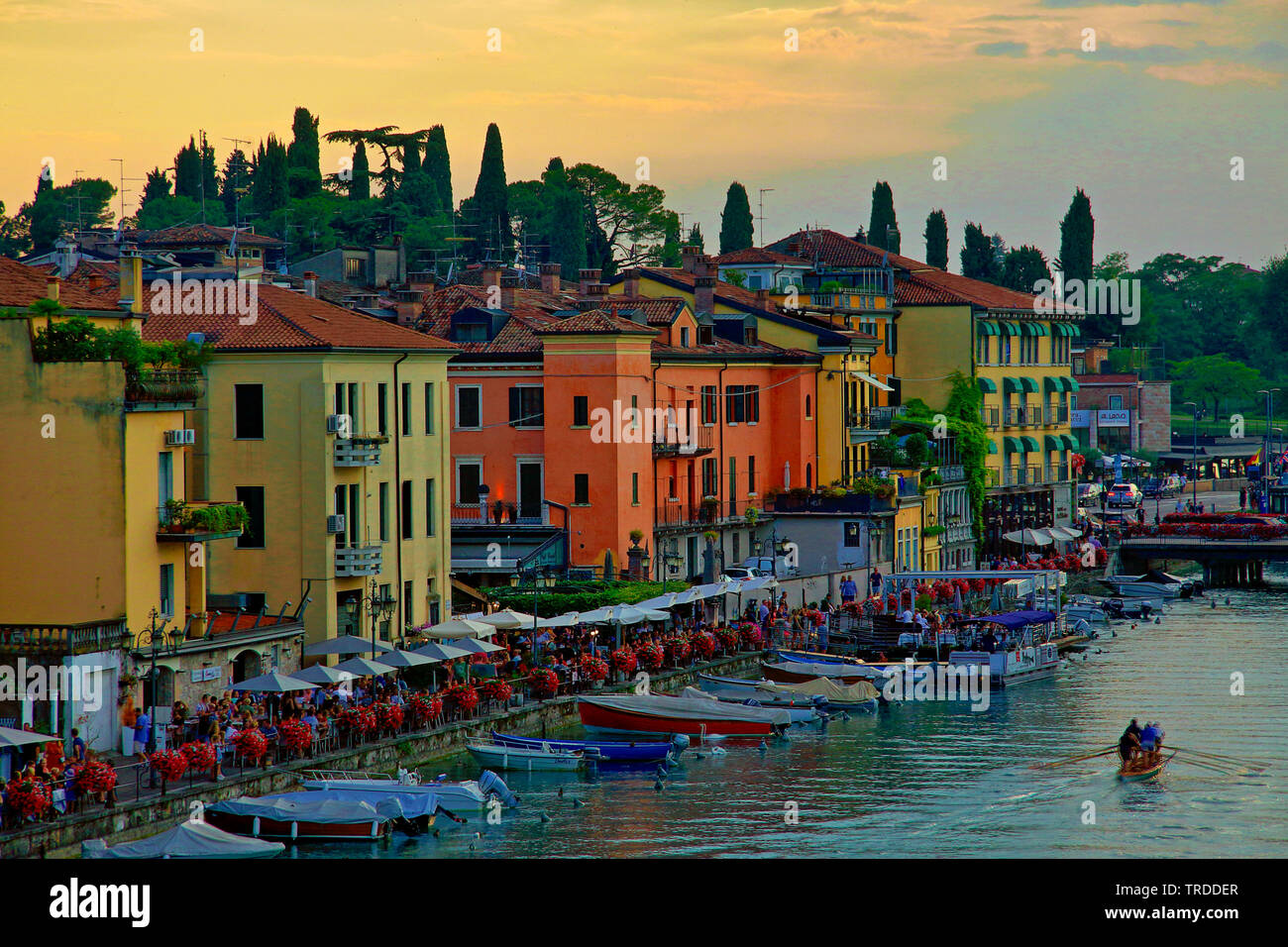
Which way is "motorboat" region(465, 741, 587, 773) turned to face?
to the viewer's left

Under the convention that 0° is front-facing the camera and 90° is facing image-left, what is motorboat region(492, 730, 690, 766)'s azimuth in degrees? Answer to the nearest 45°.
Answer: approximately 90°

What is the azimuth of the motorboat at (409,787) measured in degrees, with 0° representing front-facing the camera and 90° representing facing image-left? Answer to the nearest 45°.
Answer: approximately 90°

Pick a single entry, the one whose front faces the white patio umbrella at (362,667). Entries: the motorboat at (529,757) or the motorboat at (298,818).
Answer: the motorboat at (529,757)

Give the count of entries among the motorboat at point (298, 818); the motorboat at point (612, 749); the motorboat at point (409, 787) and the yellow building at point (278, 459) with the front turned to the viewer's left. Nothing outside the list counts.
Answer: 3

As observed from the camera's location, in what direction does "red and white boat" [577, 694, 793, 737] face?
facing to the left of the viewer

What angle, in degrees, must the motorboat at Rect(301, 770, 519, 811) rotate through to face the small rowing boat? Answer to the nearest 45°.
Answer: approximately 180°

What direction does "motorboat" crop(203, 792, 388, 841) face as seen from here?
to the viewer's left

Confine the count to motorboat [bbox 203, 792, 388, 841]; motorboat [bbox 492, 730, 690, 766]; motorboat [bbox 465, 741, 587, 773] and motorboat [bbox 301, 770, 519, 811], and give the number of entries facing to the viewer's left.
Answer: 4

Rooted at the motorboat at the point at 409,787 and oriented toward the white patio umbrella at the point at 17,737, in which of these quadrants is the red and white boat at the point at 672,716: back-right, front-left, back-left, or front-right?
back-right
